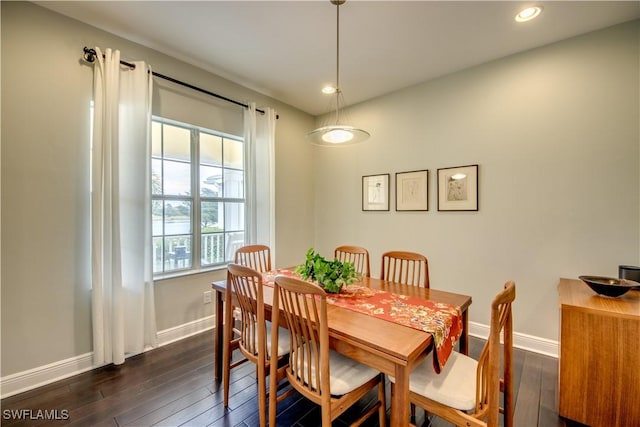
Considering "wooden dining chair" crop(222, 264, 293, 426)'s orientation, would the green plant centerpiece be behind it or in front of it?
in front

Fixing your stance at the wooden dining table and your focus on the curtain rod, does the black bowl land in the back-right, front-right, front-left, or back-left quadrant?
back-right

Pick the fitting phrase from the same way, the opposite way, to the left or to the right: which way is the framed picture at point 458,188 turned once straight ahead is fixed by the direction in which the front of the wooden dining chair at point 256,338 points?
the opposite way

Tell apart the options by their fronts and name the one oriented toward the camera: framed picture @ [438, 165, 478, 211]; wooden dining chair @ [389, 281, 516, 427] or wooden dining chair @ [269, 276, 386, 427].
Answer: the framed picture

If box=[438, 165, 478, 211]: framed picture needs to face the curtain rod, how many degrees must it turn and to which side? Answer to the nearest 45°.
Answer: approximately 45° to its right

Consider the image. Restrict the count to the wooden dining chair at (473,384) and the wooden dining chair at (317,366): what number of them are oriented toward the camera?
0

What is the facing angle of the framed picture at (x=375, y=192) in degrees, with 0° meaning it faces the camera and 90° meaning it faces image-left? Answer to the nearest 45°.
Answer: approximately 45°

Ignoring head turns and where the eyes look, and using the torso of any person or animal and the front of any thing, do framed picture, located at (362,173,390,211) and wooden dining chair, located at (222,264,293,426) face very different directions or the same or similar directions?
very different directions

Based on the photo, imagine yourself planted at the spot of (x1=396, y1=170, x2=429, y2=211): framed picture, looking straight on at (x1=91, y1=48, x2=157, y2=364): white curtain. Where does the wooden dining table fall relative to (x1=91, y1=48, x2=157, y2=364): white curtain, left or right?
left

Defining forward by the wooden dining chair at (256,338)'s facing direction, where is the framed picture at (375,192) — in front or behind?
in front

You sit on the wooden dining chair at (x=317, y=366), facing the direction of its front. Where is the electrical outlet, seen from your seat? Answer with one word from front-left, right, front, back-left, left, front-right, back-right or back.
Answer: left

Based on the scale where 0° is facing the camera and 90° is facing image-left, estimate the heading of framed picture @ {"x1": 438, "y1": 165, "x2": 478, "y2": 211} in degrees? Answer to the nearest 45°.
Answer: approximately 0°

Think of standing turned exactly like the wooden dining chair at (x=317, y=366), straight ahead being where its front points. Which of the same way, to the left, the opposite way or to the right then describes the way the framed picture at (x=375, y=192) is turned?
the opposite way

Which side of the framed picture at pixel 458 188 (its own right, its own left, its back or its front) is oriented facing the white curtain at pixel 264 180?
right

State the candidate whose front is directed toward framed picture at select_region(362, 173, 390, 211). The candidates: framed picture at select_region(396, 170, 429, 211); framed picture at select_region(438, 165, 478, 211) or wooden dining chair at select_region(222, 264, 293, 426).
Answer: the wooden dining chair
